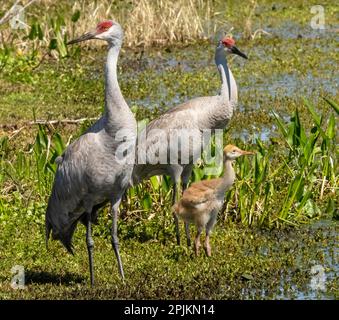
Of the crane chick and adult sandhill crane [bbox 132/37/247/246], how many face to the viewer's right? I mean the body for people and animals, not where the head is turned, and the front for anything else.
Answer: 2

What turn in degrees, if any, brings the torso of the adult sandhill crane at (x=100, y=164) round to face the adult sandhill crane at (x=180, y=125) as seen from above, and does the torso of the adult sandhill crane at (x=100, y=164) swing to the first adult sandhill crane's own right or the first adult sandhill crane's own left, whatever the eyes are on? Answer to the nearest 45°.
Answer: approximately 90° to the first adult sandhill crane's own left

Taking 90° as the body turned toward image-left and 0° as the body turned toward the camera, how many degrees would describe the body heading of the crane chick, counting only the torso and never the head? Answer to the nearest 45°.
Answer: approximately 270°

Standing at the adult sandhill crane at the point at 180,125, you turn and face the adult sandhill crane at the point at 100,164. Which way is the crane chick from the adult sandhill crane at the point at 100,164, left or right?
left

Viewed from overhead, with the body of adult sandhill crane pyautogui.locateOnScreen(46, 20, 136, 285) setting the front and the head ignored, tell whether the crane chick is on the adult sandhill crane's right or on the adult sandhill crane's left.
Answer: on the adult sandhill crane's left

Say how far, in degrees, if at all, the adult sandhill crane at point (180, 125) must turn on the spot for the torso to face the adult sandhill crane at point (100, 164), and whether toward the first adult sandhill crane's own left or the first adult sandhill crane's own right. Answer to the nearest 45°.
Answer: approximately 135° to the first adult sandhill crane's own right

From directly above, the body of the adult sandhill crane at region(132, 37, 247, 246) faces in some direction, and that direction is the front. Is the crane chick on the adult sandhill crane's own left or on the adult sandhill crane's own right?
on the adult sandhill crane's own right

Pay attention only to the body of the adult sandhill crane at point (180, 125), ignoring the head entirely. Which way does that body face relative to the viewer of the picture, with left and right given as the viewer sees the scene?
facing to the right of the viewer
